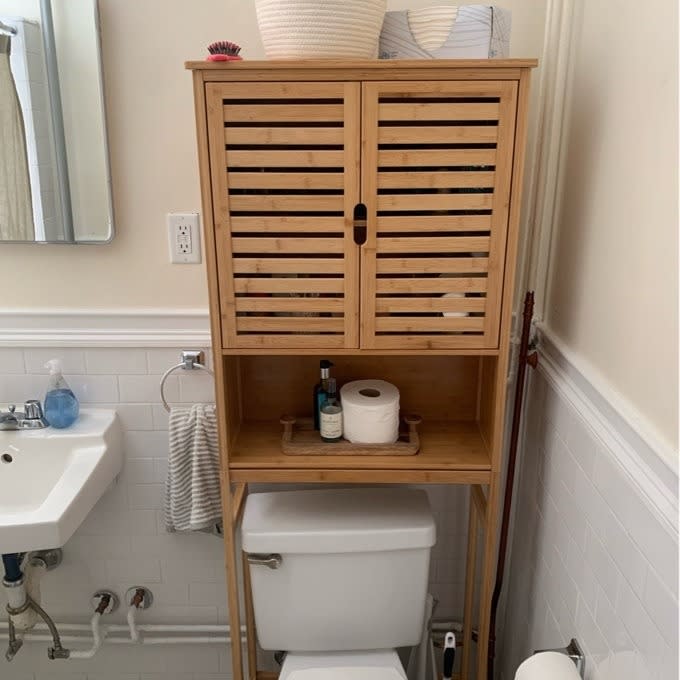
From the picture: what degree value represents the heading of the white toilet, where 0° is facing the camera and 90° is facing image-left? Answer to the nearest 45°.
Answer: approximately 0°

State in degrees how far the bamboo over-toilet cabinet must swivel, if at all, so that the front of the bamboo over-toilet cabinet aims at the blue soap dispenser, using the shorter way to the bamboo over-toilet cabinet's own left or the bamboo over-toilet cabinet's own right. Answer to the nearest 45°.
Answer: approximately 90° to the bamboo over-toilet cabinet's own right

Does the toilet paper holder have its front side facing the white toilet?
yes

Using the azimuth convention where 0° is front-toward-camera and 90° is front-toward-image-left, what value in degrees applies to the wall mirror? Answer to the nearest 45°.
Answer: approximately 0°

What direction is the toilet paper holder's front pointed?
to the viewer's left
